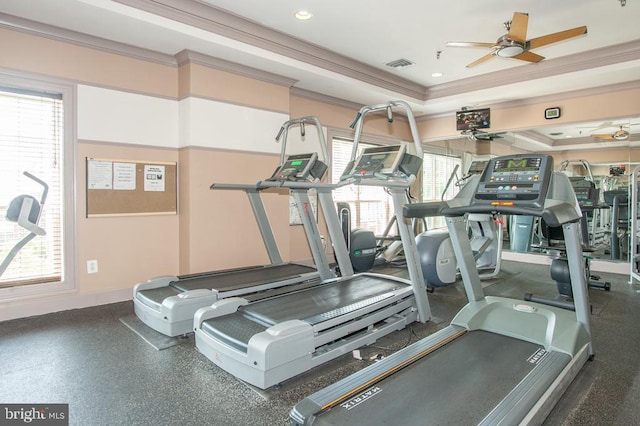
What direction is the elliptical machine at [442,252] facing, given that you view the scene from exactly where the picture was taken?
facing away from the viewer and to the right of the viewer

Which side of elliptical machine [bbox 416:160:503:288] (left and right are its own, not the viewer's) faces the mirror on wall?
front

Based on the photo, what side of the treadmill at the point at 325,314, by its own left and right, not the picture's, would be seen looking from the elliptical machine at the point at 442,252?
front

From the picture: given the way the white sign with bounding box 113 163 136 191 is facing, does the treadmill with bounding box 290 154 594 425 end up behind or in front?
in front

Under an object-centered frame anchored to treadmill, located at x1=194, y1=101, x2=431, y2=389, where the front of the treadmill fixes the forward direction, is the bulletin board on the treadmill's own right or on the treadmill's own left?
on the treadmill's own left

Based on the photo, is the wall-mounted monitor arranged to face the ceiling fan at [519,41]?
yes

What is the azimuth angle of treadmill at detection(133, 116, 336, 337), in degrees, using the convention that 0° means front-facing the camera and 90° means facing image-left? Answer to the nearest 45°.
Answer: approximately 225°

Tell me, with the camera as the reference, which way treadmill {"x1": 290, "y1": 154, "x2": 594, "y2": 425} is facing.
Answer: facing away from the viewer and to the right of the viewer

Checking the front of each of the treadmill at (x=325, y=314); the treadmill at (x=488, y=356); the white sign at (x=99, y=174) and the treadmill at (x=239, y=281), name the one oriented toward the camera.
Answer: the white sign

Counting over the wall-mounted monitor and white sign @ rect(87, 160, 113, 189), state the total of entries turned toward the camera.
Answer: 2

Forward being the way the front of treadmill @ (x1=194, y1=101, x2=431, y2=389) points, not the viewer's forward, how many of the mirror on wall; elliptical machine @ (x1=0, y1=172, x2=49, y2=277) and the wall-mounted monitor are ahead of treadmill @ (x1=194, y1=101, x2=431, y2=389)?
2

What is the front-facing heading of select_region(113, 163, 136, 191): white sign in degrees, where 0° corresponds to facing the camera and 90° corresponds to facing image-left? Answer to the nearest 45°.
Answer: approximately 0°

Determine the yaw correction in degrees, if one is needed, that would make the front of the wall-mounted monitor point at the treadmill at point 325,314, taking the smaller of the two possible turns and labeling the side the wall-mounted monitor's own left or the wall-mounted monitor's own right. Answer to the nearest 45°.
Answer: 0° — it already faces it
